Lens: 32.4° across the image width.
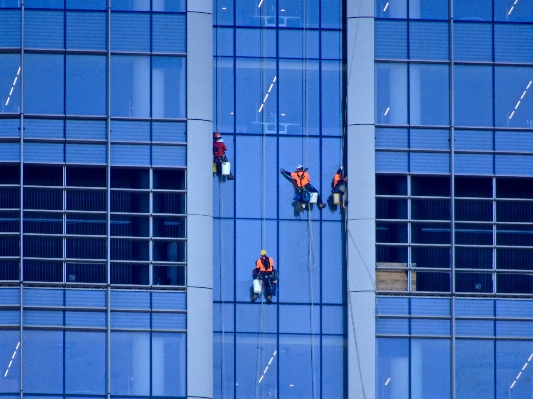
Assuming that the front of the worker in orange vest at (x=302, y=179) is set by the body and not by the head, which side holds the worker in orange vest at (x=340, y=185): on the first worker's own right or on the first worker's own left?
on the first worker's own right

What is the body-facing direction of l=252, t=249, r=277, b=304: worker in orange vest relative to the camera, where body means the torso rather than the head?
away from the camera

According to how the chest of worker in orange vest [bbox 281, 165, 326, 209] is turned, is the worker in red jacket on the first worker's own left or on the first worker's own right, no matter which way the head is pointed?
on the first worker's own left

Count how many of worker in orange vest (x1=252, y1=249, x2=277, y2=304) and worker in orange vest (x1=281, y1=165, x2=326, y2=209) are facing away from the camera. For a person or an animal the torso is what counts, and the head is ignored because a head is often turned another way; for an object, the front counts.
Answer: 2

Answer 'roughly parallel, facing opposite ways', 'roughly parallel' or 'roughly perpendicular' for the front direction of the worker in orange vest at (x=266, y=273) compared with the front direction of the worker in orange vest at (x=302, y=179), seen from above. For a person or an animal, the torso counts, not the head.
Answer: roughly parallel

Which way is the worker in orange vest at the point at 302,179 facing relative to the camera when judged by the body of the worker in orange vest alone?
away from the camera
